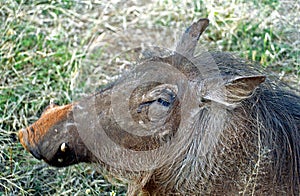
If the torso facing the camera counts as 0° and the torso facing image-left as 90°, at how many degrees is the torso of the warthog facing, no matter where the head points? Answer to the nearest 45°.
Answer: approximately 90°
